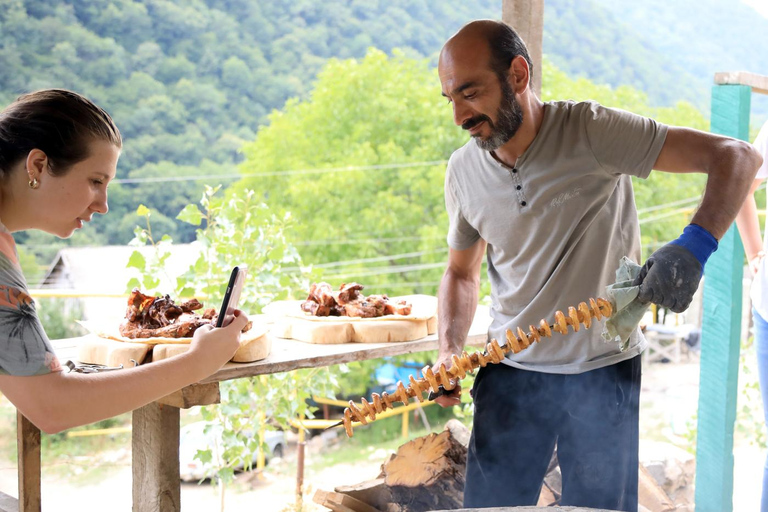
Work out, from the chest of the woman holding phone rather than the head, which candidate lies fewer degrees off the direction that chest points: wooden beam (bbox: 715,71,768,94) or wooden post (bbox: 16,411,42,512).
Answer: the wooden beam

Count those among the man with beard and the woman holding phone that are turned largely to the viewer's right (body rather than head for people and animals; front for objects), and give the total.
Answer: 1

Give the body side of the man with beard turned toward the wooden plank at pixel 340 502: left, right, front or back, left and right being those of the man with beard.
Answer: right

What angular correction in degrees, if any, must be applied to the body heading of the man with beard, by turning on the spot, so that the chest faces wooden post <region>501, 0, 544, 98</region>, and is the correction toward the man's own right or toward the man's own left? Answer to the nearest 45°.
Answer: approximately 135° to the man's own right

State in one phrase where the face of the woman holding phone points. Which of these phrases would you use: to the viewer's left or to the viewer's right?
to the viewer's right

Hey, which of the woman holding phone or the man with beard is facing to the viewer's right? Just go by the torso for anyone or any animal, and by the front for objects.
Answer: the woman holding phone

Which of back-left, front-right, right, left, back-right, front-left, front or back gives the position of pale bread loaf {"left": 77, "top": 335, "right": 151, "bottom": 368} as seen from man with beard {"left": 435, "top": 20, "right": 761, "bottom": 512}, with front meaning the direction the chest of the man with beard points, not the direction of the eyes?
front-right

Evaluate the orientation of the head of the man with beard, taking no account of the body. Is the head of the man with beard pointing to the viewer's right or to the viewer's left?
to the viewer's left

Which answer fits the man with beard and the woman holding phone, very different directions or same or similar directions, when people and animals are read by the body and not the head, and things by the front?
very different directions

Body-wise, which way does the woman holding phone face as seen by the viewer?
to the viewer's right

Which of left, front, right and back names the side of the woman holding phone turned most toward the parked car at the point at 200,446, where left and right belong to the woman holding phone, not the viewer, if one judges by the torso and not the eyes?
left

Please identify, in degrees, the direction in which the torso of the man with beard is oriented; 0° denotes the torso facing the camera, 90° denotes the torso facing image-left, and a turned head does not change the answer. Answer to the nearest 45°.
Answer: approximately 45°

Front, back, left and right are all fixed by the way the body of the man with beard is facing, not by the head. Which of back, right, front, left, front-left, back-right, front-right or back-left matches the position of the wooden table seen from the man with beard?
front-right

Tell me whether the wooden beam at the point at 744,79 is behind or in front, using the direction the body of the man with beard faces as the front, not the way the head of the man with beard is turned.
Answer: behind

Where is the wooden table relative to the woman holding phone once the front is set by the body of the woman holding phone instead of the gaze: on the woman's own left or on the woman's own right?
on the woman's own left

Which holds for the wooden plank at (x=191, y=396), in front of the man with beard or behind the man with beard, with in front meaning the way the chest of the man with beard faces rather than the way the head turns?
in front
